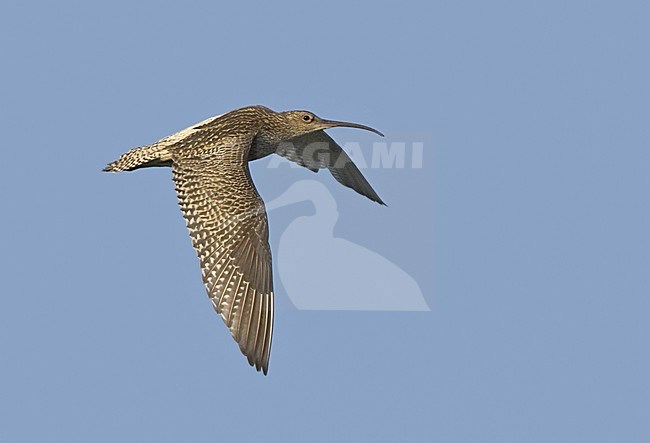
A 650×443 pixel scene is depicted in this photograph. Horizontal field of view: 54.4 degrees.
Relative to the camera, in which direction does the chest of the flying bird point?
to the viewer's right
